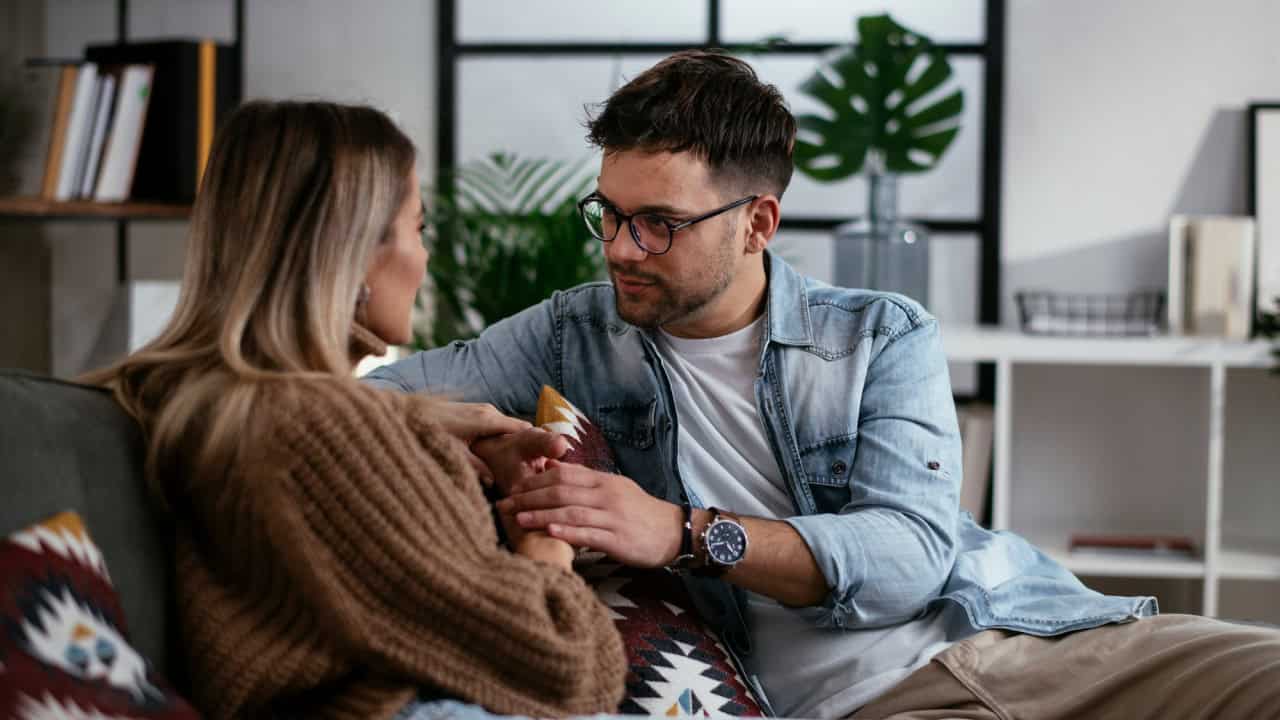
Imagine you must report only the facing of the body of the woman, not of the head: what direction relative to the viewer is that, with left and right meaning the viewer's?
facing away from the viewer and to the right of the viewer

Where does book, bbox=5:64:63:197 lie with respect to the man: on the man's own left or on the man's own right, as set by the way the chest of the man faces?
on the man's own right

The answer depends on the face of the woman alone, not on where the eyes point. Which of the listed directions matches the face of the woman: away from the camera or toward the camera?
away from the camera

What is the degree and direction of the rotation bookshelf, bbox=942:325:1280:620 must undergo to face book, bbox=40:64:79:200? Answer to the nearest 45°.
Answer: approximately 45° to its right

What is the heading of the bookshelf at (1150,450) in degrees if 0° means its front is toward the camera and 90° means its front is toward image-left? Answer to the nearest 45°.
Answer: approximately 0°

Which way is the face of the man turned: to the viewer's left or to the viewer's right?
to the viewer's left

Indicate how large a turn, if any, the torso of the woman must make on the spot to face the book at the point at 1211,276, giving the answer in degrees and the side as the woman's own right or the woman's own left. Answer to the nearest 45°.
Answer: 0° — they already face it

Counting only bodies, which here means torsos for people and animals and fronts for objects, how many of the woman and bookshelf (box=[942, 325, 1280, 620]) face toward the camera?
1

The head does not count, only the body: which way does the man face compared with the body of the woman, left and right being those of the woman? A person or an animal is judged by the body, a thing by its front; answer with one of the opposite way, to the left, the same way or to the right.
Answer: the opposite way

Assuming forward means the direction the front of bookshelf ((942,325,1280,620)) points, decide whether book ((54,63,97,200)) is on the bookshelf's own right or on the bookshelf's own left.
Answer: on the bookshelf's own right

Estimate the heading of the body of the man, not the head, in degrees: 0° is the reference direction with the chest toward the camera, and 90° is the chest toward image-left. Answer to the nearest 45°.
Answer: approximately 45°
